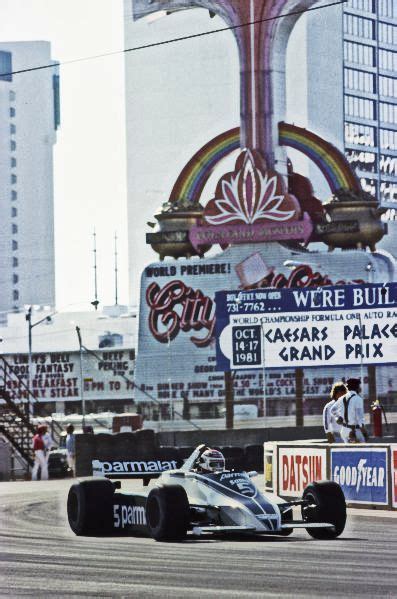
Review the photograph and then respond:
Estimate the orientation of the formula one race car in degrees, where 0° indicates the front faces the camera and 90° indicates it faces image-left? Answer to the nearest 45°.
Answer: approximately 315°

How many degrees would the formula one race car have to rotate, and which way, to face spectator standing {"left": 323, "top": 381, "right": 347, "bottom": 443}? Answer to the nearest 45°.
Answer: approximately 135° to its left
